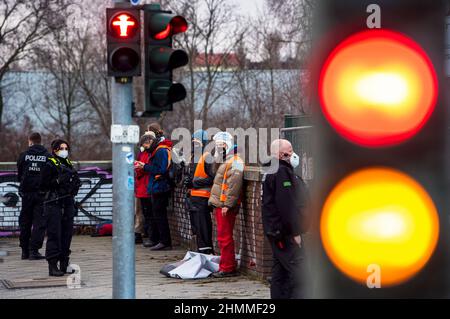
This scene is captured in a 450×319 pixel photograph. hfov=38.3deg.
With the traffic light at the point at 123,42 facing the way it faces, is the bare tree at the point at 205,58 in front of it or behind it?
behind

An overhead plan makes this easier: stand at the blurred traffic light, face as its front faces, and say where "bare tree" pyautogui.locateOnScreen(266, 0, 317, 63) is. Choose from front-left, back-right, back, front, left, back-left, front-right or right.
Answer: back

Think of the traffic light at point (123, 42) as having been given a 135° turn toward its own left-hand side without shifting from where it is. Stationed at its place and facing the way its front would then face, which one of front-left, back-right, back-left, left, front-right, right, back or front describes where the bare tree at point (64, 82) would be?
front-left

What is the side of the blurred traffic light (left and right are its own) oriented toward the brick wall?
back

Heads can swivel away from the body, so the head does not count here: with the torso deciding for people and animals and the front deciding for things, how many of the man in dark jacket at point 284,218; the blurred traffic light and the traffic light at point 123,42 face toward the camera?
2

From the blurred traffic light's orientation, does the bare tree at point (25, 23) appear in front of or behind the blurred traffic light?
behind

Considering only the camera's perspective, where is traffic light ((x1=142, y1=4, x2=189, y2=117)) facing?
facing the viewer and to the right of the viewer

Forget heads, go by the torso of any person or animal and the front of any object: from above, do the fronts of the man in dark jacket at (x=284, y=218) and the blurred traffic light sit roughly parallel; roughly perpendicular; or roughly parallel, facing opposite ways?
roughly perpendicular

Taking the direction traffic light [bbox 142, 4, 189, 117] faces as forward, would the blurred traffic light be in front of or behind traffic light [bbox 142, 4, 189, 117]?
in front
